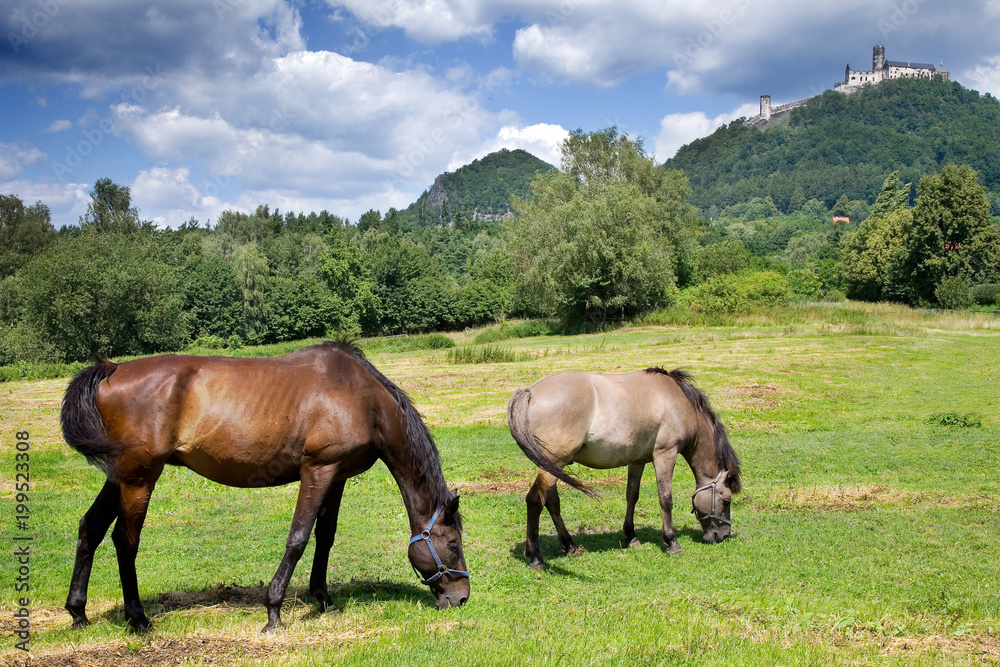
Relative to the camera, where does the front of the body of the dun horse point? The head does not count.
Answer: to the viewer's right

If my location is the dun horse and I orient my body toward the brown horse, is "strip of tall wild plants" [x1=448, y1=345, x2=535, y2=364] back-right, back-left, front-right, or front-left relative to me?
back-right

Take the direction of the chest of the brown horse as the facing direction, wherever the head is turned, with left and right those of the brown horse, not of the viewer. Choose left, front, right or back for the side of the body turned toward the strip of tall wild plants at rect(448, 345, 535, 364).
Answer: left

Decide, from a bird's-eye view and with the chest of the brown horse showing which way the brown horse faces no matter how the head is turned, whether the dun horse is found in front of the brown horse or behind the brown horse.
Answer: in front

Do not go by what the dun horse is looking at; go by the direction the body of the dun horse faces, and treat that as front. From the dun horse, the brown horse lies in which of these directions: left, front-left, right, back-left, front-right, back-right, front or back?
back-right

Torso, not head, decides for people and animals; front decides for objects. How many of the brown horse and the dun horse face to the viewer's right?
2

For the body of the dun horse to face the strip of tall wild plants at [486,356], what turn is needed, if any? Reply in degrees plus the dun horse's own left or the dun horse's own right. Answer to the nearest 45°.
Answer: approximately 90° to the dun horse's own left

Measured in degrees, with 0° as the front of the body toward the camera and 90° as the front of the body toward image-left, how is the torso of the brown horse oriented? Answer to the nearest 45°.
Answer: approximately 270°

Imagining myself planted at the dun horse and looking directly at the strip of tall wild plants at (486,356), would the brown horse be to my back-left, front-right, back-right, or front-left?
back-left

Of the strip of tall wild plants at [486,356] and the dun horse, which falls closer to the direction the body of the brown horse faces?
the dun horse
